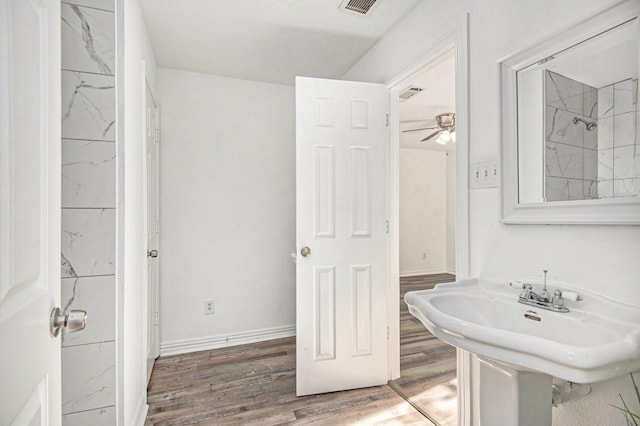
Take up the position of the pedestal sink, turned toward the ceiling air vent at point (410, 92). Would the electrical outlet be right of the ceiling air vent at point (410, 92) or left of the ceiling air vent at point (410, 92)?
left

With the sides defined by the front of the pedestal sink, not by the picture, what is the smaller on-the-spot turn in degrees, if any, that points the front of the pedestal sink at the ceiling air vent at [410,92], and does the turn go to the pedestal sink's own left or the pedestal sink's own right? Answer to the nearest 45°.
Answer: approximately 90° to the pedestal sink's own right

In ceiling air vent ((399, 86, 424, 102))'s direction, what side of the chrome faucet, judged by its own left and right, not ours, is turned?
right

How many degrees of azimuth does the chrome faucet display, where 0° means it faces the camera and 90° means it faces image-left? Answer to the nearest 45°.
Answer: approximately 45°

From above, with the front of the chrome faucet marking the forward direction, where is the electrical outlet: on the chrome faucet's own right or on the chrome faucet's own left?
on the chrome faucet's own right

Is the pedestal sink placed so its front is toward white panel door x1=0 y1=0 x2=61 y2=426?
yes

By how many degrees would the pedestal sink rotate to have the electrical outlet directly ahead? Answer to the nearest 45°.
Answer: approximately 45° to its right

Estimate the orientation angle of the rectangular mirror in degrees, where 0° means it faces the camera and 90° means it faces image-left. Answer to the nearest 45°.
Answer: approximately 45°

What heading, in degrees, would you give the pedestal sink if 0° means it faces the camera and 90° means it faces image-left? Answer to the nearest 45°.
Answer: approximately 45°

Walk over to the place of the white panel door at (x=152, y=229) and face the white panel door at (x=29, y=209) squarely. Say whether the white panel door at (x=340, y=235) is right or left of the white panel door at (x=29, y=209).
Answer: left
